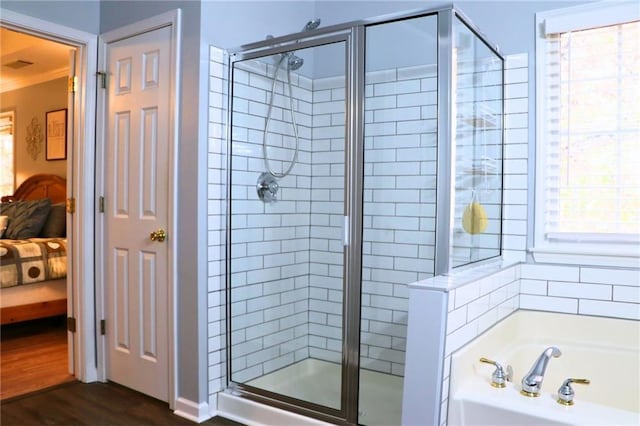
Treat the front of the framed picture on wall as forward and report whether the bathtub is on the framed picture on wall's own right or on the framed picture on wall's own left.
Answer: on the framed picture on wall's own left

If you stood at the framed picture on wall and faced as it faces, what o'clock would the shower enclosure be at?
The shower enclosure is roughly at 10 o'clock from the framed picture on wall.

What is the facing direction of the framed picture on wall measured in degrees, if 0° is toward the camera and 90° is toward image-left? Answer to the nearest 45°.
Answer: approximately 45°

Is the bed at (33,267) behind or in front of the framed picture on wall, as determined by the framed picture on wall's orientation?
in front

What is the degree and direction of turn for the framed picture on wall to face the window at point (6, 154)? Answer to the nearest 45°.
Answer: approximately 90° to its right

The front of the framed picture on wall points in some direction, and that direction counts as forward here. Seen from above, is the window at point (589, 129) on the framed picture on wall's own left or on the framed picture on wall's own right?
on the framed picture on wall's own left

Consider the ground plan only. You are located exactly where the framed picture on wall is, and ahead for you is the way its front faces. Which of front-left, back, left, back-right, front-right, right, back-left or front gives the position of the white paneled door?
front-left

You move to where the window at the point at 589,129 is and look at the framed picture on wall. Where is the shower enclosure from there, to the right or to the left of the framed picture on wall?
left
